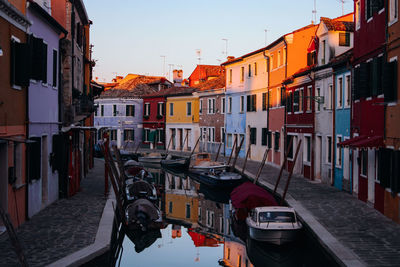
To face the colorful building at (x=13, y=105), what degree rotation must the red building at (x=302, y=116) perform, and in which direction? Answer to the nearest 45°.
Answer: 0° — it already faces it

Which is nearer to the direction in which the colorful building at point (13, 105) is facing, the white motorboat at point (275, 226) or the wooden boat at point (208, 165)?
the white motorboat

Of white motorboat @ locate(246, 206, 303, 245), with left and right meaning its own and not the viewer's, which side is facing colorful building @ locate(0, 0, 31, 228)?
right

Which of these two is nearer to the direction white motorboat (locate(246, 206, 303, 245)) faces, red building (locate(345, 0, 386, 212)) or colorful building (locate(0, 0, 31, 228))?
the colorful building

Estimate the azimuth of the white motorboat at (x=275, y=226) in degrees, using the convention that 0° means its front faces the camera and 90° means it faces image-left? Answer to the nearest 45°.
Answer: approximately 0°

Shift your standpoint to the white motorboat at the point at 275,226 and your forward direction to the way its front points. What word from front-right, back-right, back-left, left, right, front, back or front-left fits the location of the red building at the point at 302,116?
back

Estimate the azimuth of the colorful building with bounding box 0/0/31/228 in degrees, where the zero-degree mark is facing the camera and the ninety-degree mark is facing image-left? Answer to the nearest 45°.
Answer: approximately 315°
